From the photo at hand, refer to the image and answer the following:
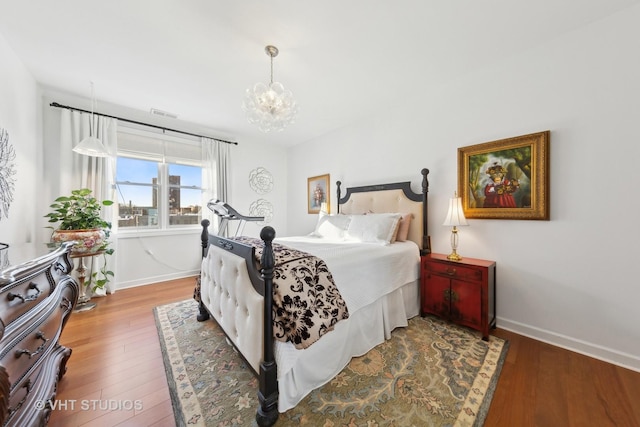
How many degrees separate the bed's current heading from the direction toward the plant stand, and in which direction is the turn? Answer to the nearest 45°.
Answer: approximately 45° to its right

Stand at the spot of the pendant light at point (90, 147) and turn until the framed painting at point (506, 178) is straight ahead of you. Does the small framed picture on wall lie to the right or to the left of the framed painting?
left

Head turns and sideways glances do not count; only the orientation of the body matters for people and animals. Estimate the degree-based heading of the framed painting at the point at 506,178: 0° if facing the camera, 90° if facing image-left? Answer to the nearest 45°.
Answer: approximately 45°

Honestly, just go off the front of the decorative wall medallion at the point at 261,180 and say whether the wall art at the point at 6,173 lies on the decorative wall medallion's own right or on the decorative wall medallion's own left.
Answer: on the decorative wall medallion's own right

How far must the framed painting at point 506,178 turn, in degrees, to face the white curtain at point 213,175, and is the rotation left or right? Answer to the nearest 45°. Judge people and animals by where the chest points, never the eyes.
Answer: approximately 45° to its right

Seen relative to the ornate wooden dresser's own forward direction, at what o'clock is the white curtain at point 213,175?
The white curtain is roughly at 9 o'clock from the ornate wooden dresser.

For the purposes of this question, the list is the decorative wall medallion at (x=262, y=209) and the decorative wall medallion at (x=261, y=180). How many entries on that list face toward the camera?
2

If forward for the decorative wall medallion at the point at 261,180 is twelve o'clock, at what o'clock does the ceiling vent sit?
The ceiling vent is roughly at 2 o'clock from the decorative wall medallion.

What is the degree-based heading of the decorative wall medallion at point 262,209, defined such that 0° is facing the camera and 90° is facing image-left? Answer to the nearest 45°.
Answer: approximately 0°

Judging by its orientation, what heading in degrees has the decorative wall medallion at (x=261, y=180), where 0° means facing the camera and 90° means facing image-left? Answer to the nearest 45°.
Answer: approximately 0°
